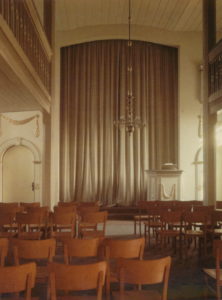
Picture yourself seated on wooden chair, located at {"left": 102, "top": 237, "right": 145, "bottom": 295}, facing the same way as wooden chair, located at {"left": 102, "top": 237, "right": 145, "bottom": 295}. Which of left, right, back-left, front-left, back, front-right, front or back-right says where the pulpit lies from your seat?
front

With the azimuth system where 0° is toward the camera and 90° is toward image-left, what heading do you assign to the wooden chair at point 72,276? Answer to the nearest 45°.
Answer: approximately 180°

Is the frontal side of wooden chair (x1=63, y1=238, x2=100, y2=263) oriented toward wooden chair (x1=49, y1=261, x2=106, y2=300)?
no

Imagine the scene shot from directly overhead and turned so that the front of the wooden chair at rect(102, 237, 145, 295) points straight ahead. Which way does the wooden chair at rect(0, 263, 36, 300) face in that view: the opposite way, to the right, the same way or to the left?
the same way

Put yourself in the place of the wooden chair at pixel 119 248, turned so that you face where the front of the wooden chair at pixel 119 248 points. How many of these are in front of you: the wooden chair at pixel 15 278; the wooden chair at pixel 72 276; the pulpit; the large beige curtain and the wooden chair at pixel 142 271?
2

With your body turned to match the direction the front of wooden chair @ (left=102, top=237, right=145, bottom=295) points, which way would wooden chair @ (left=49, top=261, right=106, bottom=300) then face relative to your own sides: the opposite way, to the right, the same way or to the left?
the same way

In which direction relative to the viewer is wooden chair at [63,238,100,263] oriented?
away from the camera

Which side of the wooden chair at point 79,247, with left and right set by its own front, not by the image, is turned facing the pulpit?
front

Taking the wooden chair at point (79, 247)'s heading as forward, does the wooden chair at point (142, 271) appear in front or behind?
behind

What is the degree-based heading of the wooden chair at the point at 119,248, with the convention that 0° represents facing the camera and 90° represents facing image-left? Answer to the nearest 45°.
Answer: approximately 180°

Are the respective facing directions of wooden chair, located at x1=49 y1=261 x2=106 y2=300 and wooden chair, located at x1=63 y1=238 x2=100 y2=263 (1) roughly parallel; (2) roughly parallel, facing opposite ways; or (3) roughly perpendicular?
roughly parallel

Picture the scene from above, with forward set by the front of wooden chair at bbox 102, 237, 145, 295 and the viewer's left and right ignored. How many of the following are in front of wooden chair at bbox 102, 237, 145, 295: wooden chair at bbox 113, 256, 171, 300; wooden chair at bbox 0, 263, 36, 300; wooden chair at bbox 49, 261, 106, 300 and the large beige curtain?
1

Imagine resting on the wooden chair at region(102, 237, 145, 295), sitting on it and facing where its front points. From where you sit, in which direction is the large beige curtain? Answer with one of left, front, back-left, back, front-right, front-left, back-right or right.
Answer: front

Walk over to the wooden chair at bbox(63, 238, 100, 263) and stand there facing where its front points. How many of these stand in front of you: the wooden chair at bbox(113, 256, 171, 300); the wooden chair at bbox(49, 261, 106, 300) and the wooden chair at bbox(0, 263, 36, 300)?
0

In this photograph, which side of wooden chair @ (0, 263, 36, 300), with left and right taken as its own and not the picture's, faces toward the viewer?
back

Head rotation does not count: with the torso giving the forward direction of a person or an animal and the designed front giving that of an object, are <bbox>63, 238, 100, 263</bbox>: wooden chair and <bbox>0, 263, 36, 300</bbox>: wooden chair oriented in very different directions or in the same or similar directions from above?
same or similar directions

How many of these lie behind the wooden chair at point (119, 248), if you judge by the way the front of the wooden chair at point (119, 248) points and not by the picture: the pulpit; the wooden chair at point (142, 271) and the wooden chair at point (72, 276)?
2
